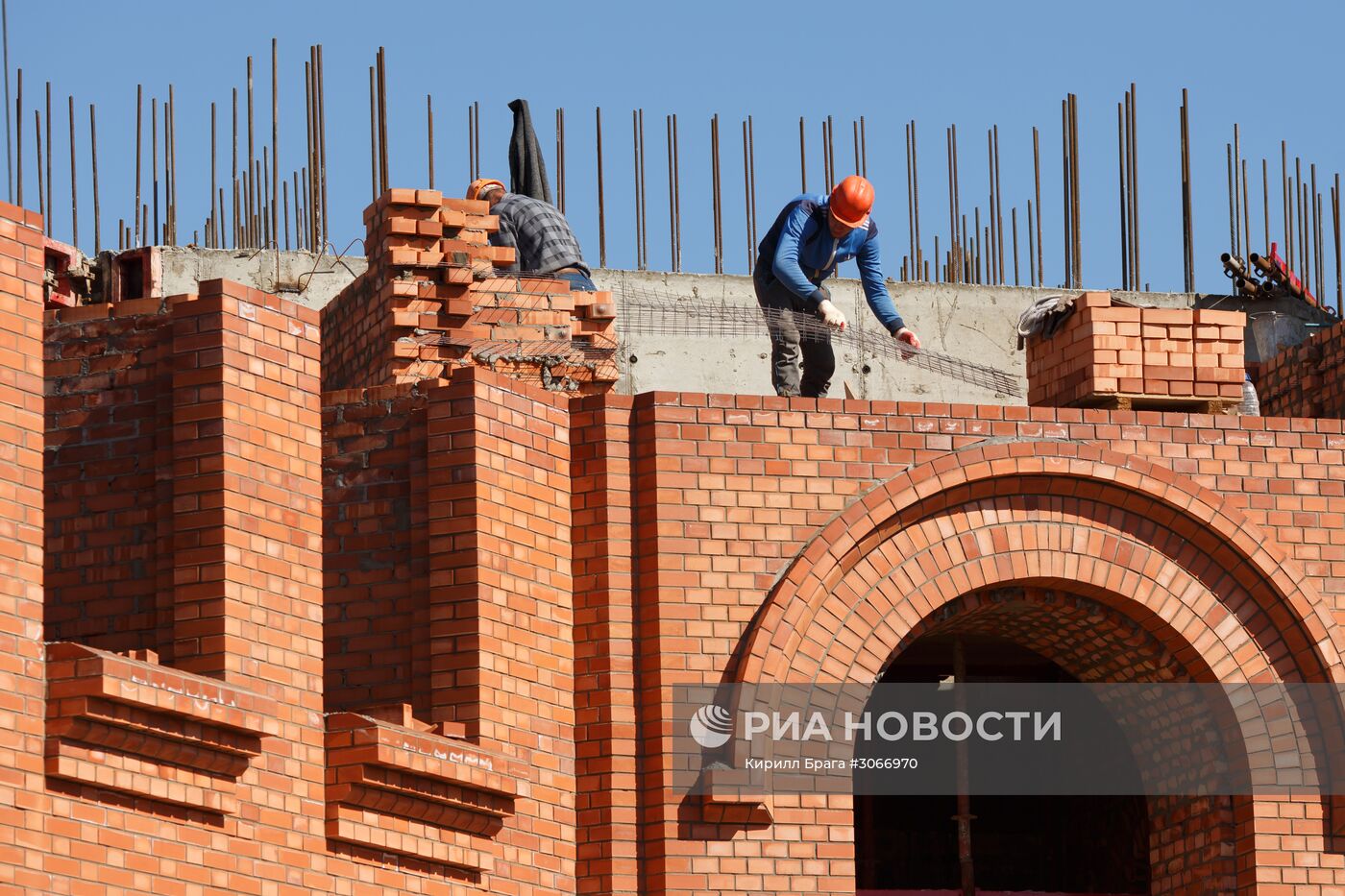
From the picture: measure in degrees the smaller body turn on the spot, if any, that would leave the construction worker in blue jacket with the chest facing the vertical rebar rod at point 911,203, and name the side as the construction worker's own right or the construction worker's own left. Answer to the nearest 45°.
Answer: approximately 135° to the construction worker's own left

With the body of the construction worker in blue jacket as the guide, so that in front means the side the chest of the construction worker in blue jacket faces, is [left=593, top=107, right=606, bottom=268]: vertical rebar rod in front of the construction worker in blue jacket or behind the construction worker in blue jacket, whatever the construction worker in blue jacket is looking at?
behind

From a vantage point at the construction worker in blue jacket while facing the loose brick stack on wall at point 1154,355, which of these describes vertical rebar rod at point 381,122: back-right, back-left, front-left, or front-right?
back-left

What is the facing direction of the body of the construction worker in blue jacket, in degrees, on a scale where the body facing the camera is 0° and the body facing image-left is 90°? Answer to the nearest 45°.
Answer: approximately 315°

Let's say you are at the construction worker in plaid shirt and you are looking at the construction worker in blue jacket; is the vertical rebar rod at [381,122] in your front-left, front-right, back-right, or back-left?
back-left

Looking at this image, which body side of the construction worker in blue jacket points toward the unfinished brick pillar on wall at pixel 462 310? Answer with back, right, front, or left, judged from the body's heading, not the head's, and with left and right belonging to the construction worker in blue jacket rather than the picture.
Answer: right

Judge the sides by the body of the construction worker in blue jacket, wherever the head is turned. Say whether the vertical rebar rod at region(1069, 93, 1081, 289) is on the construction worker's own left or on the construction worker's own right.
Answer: on the construction worker's own left
